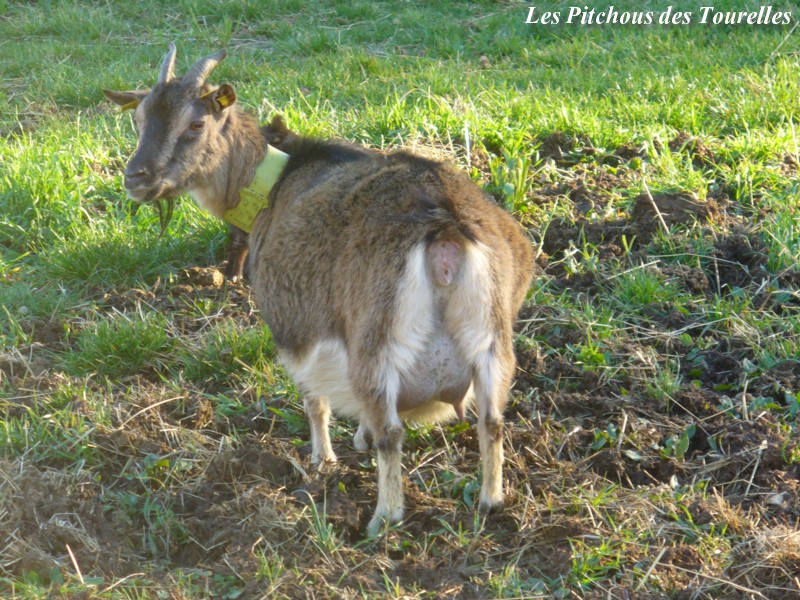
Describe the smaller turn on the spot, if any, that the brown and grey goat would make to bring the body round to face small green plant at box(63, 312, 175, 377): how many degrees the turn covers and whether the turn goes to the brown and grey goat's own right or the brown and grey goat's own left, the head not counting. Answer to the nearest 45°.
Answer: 0° — it already faces it

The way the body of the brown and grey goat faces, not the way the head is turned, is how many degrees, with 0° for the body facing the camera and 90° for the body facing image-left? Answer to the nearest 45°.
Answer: approximately 135°

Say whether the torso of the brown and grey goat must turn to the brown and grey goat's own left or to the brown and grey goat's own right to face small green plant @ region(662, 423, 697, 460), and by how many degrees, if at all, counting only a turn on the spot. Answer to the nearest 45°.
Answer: approximately 135° to the brown and grey goat's own right
